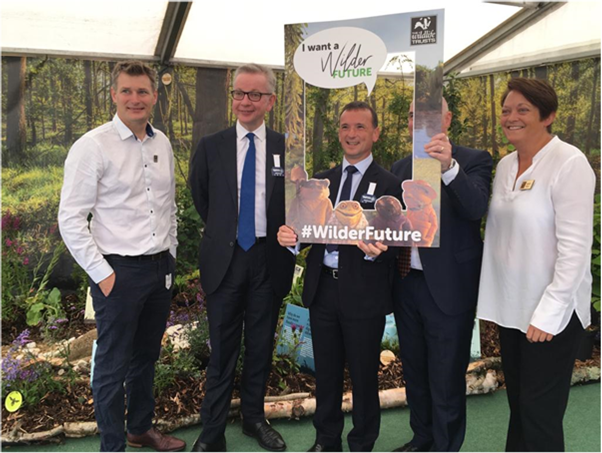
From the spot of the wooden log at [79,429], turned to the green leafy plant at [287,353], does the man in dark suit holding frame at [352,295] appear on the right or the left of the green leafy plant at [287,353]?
right

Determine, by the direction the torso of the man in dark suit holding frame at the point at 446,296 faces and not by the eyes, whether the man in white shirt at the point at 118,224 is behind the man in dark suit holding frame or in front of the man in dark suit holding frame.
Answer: in front

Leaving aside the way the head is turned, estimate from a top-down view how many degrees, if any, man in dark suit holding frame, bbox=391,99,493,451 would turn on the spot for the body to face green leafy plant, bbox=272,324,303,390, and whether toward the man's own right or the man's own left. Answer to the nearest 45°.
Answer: approximately 90° to the man's own right

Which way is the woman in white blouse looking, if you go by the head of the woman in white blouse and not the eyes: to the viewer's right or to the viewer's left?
to the viewer's left

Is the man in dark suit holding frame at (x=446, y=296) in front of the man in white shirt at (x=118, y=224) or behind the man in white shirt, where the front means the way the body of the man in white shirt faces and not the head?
in front

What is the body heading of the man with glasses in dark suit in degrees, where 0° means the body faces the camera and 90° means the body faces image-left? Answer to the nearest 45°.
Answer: approximately 0°

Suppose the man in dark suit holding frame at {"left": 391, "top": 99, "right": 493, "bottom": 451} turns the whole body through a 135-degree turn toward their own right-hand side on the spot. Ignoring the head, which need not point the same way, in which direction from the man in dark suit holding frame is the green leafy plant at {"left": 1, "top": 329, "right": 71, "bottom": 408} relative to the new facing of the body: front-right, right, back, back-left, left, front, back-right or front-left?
left

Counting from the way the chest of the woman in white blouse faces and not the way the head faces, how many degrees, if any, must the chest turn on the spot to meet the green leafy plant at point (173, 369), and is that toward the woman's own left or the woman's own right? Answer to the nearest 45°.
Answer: approximately 45° to the woman's own right

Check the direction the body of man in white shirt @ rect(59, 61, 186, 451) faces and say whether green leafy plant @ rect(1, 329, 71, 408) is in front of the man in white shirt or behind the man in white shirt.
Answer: behind

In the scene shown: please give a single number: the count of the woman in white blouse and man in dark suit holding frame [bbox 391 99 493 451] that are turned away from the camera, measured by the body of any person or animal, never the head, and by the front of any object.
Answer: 0

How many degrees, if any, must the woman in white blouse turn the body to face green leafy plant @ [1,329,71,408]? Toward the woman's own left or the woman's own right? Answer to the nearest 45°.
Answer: approximately 45° to the woman's own right
